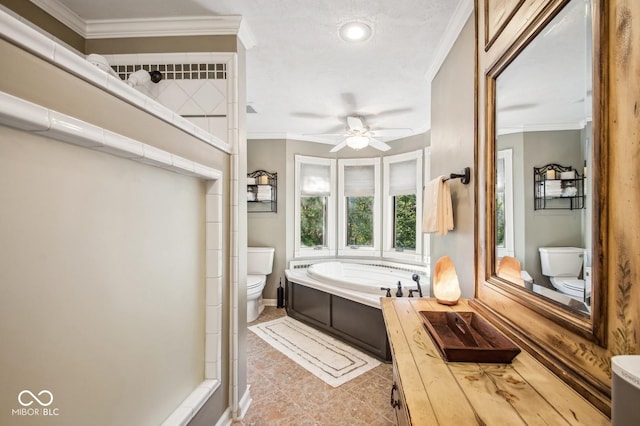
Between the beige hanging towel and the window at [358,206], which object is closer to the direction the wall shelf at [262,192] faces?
the beige hanging towel

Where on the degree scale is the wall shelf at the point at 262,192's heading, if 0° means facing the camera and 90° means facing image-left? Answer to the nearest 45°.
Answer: approximately 0°

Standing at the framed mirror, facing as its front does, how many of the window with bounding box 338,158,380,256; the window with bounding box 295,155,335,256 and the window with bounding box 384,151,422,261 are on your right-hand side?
3

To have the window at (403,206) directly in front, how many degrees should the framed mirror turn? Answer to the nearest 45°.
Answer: approximately 90° to its right

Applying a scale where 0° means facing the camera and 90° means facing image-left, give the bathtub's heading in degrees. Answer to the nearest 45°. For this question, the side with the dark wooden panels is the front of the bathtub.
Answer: approximately 45°

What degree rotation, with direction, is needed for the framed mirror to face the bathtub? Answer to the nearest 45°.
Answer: approximately 90° to its right

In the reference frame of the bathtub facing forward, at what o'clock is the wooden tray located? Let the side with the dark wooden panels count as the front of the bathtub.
The wooden tray is roughly at 10 o'clock from the bathtub.

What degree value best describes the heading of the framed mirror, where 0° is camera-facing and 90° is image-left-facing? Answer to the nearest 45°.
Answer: approximately 45°

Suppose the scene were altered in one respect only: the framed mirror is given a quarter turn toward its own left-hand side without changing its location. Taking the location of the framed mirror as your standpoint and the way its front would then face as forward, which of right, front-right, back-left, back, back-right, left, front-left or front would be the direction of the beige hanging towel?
back

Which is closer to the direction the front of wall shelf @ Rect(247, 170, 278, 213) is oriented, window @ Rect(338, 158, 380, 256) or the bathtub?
the bathtub

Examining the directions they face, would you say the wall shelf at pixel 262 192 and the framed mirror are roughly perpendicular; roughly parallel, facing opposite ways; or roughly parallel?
roughly perpendicular
